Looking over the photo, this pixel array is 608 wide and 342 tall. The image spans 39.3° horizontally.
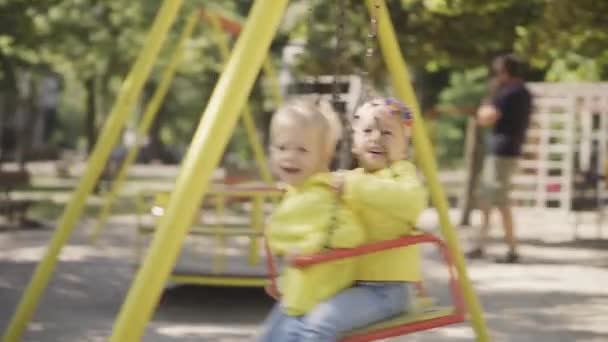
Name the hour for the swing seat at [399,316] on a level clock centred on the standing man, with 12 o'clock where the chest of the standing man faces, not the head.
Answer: The swing seat is roughly at 9 o'clock from the standing man.

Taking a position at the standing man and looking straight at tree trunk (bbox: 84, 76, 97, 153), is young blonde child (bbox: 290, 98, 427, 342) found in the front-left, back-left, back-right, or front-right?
back-left

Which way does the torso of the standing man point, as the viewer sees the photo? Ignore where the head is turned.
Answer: to the viewer's left

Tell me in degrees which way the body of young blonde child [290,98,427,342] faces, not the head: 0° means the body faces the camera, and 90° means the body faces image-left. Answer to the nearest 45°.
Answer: approximately 45°

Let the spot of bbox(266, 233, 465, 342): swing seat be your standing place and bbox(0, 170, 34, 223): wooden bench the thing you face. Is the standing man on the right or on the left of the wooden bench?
right

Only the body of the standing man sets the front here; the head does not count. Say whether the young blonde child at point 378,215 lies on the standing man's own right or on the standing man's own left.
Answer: on the standing man's own left

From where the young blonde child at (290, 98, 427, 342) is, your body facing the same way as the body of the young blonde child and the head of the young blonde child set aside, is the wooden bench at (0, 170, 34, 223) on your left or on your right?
on your right

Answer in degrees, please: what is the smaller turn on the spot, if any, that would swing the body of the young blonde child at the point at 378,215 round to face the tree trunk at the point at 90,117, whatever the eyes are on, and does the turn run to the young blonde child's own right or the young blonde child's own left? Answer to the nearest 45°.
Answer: approximately 135° to the young blonde child's own right
